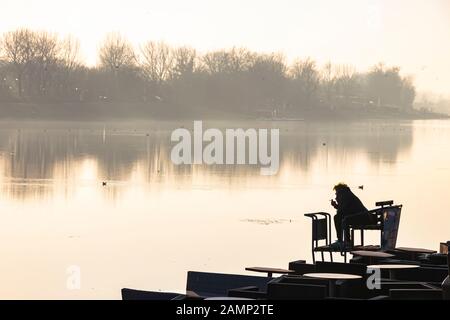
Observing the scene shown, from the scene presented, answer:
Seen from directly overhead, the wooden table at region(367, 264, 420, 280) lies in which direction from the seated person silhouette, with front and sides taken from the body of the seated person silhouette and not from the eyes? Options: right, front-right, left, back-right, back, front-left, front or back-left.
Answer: left

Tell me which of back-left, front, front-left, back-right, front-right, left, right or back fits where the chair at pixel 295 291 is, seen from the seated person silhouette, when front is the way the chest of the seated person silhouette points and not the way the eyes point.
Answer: left

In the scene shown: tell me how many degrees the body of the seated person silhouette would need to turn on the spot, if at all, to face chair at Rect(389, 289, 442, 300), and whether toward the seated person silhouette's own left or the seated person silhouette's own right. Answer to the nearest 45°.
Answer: approximately 90° to the seated person silhouette's own left

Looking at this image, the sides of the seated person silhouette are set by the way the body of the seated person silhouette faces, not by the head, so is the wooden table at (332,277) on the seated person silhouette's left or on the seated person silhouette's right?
on the seated person silhouette's left

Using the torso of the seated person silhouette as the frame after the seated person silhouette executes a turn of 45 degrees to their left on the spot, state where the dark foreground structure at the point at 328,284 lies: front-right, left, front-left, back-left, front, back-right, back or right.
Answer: front-left

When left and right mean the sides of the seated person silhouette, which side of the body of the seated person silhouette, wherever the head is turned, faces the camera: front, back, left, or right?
left
